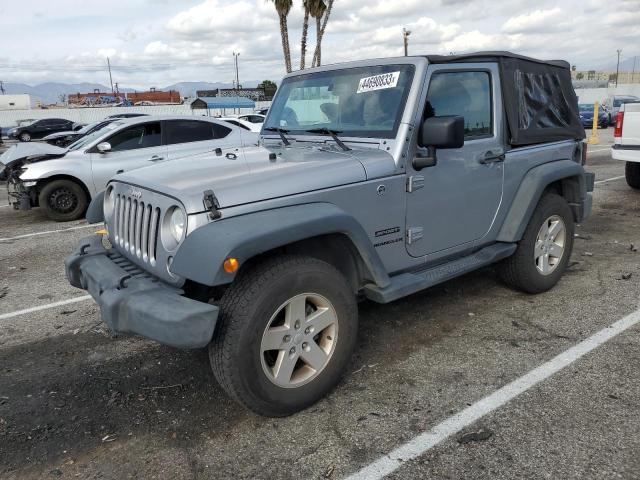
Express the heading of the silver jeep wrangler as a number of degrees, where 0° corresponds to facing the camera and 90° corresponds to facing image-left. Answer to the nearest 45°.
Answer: approximately 45°

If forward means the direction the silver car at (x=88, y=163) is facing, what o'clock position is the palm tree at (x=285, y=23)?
The palm tree is roughly at 4 o'clock from the silver car.

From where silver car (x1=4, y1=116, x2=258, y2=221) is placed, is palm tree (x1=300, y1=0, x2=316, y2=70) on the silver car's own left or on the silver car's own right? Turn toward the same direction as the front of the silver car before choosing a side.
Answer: on the silver car's own right

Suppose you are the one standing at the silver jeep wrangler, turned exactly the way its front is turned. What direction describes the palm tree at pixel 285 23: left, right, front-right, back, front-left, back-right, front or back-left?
back-right

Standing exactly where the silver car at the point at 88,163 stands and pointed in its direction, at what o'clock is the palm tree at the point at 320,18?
The palm tree is roughly at 4 o'clock from the silver car.

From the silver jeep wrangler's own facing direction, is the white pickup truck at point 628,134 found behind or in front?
behind

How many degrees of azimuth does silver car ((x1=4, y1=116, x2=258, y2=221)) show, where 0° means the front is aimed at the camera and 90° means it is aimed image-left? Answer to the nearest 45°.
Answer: approximately 90°

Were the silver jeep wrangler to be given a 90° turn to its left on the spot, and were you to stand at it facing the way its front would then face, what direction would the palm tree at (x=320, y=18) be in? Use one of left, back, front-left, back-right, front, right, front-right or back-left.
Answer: back-left

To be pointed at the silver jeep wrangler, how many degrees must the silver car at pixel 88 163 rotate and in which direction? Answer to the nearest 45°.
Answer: approximately 90° to its left

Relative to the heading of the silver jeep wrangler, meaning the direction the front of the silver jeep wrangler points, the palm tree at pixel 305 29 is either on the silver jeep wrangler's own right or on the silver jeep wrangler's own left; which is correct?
on the silver jeep wrangler's own right

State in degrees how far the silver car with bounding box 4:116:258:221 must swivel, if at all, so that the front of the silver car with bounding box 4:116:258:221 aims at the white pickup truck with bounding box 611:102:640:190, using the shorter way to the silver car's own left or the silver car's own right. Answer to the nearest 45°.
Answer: approximately 180°

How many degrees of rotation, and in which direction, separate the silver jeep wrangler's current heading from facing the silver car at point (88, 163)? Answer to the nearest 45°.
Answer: approximately 90° to its right

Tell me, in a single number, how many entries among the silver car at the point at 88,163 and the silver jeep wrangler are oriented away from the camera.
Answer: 0
